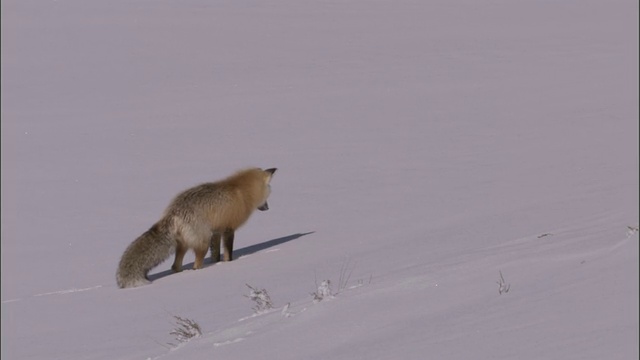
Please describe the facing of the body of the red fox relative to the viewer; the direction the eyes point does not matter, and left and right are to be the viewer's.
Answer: facing away from the viewer and to the right of the viewer
